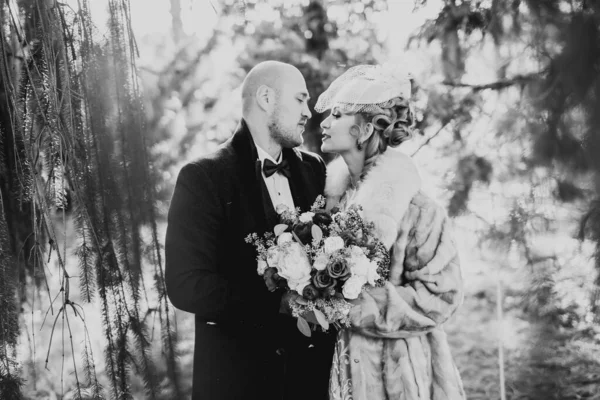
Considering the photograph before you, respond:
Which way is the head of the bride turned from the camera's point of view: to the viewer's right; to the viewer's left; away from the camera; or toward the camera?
to the viewer's left

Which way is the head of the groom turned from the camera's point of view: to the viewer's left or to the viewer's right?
to the viewer's right

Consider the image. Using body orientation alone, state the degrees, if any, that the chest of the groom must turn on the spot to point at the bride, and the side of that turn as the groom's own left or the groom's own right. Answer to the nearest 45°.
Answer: approximately 45° to the groom's own left

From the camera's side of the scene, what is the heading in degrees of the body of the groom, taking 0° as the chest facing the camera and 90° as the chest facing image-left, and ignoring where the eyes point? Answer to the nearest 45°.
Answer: approximately 315°
